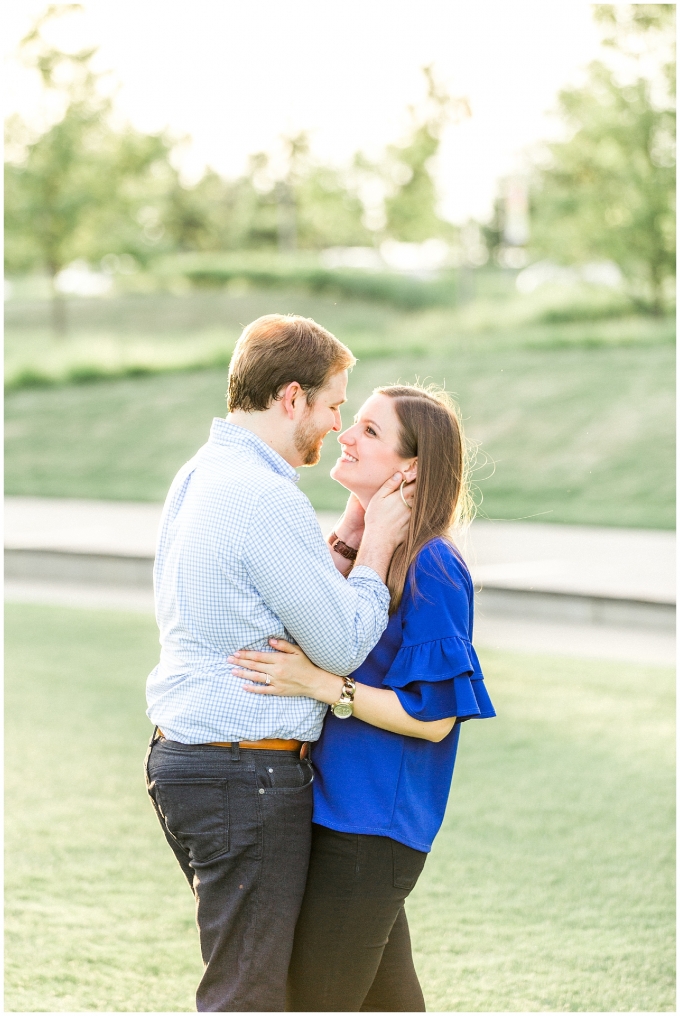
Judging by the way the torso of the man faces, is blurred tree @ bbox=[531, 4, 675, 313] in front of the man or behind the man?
in front

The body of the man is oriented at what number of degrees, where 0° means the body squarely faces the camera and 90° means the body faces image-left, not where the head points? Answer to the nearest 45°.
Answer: approximately 225°

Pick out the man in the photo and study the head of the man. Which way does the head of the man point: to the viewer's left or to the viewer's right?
to the viewer's right

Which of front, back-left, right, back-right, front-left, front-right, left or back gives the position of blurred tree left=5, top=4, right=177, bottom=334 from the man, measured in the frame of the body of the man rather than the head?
front-left

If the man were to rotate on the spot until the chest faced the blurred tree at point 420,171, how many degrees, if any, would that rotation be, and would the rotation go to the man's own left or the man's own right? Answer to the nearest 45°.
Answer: approximately 45° to the man's own left
